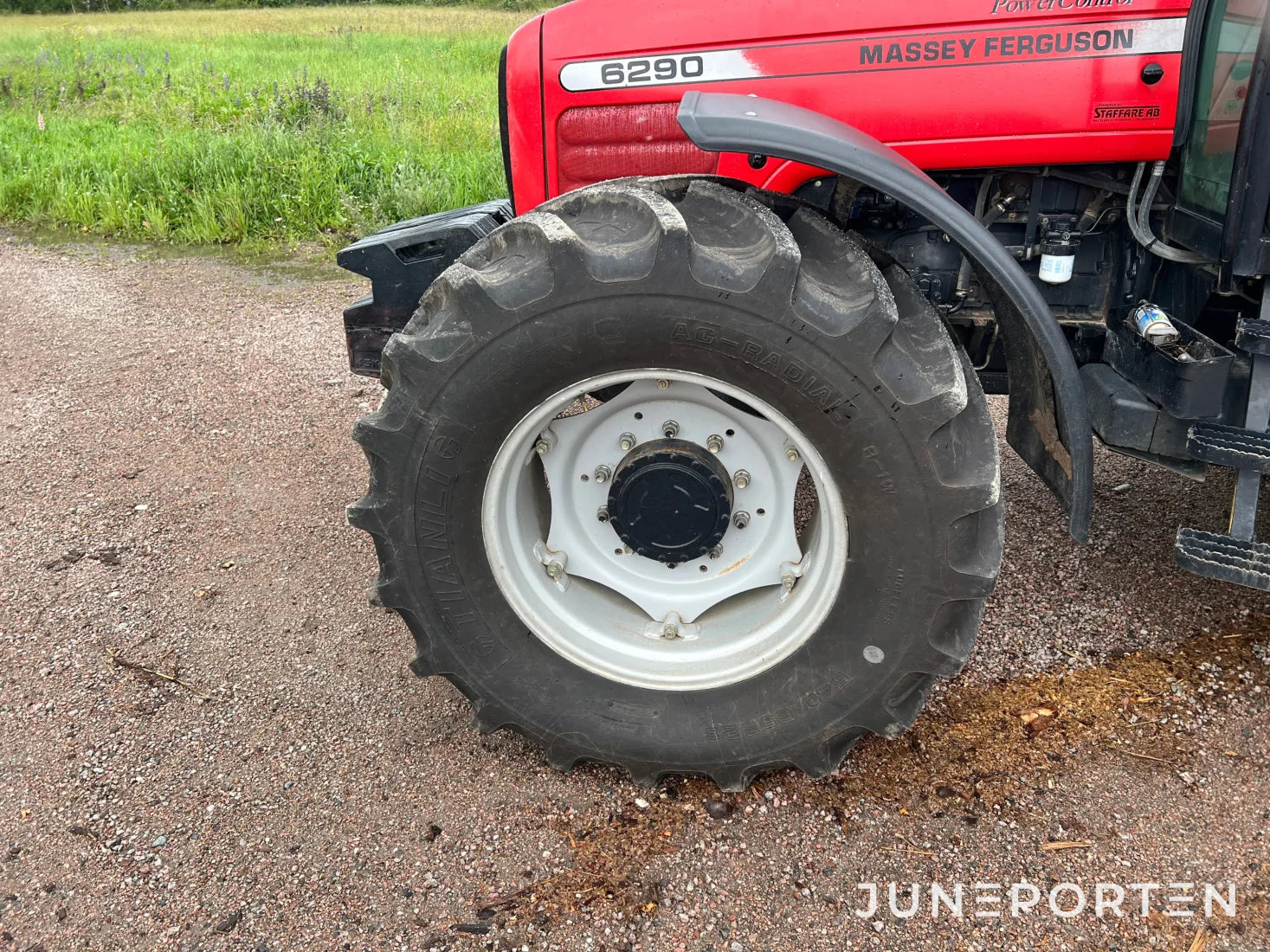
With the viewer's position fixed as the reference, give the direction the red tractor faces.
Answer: facing to the left of the viewer
